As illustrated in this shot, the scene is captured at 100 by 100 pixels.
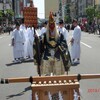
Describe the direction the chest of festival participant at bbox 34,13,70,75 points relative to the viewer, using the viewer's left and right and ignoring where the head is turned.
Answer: facing the viewer

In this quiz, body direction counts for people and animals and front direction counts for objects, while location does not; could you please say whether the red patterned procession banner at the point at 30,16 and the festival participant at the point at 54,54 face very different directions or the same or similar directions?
same or similar directions

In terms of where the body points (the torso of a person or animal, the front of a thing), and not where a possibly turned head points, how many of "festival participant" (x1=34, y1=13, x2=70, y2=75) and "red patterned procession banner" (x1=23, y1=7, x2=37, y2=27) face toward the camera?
2

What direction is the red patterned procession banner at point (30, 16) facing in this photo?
toward the camera
